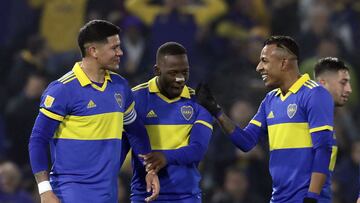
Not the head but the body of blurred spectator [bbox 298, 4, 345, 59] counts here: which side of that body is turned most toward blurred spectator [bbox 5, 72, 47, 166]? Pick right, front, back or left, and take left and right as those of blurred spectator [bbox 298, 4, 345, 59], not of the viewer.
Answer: right

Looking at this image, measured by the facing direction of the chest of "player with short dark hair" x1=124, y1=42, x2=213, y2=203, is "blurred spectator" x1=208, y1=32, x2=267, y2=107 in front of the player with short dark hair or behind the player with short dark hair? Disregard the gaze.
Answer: behind

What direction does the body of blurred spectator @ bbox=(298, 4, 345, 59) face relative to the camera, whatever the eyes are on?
toward the camera

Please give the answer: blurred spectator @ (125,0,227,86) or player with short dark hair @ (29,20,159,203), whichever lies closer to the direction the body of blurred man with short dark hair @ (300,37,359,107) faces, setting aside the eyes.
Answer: the player with short dark hair

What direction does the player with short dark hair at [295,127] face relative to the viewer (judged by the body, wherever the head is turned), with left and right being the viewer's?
facing the viewer and to the left of the viewer

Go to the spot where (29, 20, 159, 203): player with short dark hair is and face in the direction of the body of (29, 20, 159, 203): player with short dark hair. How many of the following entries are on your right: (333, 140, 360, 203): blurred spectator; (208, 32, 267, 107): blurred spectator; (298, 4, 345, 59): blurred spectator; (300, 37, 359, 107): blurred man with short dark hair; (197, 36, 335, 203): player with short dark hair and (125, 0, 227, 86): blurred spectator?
0

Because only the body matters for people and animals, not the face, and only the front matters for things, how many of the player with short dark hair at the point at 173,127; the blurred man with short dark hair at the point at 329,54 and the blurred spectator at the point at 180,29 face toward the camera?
3

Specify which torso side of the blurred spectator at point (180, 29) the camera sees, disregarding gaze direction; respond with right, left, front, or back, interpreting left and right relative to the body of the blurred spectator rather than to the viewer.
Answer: front

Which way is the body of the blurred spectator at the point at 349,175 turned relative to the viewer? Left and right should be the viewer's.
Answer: facing the viewer

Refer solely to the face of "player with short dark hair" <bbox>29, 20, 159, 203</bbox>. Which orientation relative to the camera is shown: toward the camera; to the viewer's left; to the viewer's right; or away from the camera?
to the viewer's right

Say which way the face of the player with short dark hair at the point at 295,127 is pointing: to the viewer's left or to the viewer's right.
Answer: to the viewer's left

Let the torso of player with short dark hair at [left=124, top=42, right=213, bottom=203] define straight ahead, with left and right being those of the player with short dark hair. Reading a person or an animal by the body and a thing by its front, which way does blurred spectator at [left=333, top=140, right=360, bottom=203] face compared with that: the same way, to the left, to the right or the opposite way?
the same way

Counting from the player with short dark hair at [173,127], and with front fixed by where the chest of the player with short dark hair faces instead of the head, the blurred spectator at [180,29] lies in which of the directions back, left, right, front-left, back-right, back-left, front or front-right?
back

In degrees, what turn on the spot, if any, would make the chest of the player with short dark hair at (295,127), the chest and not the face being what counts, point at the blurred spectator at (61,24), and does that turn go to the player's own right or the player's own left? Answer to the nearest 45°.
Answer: approximately 90° to the player's own right
